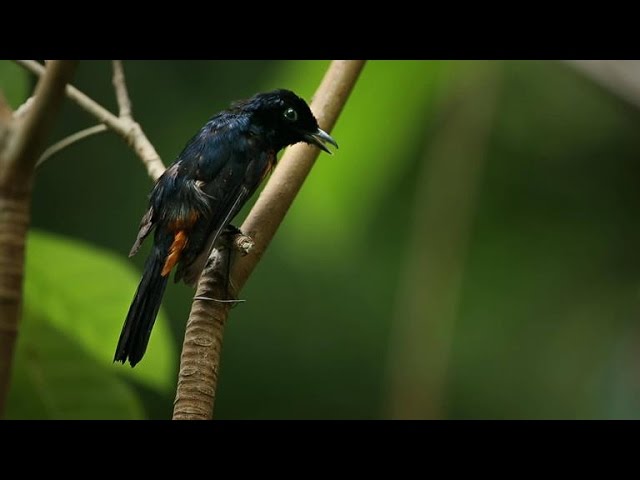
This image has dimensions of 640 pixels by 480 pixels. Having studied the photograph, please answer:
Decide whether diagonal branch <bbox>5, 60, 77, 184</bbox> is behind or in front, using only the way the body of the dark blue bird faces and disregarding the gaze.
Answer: behind

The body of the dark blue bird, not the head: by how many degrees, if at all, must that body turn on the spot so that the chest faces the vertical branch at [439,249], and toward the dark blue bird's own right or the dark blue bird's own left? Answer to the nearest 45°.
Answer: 0° — it already faces it

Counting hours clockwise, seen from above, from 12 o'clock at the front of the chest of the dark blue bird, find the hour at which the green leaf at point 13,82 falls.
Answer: The green leaf is roughly at 7 o'clock from the dark blue bird.

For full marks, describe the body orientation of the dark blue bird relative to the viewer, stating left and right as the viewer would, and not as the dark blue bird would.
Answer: facing away from the viewer and to the right of the viewer
